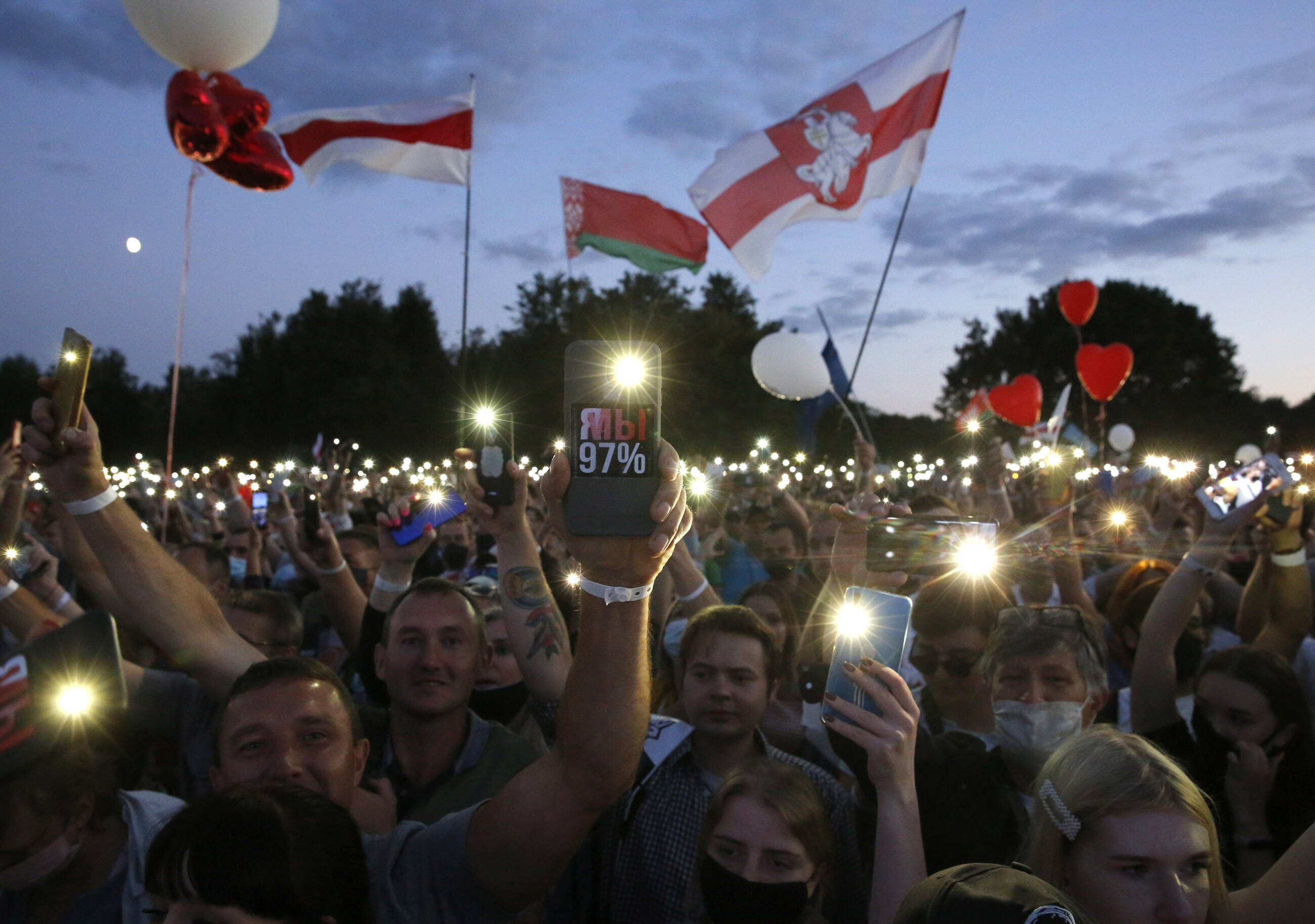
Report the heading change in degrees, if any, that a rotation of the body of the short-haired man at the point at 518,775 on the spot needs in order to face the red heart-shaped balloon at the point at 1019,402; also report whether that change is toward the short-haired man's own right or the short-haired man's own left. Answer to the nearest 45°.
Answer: approximately 135° to the short-haired man's own left

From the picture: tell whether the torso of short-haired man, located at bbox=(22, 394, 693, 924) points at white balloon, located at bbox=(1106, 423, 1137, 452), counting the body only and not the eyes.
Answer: no

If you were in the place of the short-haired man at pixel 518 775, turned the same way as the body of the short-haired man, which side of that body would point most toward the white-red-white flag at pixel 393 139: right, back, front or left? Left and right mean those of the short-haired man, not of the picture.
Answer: back

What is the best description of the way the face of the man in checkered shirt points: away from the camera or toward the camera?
toward the camera

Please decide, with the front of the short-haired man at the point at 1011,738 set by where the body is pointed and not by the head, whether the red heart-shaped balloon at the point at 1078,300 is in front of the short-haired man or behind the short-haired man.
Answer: behind

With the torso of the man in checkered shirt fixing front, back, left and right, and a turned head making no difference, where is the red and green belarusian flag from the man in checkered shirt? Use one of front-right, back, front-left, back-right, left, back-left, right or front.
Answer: back

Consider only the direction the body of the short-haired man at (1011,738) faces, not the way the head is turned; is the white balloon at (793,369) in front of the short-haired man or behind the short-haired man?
behind

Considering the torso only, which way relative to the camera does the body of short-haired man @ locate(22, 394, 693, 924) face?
toward the camera

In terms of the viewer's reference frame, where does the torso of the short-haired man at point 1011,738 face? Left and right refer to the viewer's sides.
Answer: facing the viewer

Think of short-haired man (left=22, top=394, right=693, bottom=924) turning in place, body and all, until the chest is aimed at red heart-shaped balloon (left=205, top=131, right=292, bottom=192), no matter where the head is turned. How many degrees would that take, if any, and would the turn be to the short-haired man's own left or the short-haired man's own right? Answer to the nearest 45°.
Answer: approximately 180°

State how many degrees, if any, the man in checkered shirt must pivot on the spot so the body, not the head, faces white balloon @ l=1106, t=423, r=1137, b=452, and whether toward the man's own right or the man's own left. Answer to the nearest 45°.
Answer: approximately 135° to the man's own left

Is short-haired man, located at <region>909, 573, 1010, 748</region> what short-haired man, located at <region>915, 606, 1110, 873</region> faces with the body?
no

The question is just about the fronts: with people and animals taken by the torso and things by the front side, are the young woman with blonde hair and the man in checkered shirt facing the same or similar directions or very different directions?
same or similar directions

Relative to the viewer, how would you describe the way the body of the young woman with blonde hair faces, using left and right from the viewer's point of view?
facing the viewer and to the right of the viewer

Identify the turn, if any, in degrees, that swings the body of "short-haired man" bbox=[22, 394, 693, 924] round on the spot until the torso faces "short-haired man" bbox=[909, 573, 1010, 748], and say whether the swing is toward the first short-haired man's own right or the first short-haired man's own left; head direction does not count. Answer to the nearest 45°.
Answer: approximately 135° to the first short-haired man's own left

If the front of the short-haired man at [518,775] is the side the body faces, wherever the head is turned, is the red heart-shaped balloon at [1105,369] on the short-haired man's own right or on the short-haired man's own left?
on the short-haired man's own left

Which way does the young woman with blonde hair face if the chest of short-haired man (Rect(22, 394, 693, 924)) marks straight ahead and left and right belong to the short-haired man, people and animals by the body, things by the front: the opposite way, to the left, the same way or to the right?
the same way

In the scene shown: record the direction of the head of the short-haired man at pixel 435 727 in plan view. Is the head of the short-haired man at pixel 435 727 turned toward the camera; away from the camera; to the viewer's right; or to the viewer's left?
toward the camera

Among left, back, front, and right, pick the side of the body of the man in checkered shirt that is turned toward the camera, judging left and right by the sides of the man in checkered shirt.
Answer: front
